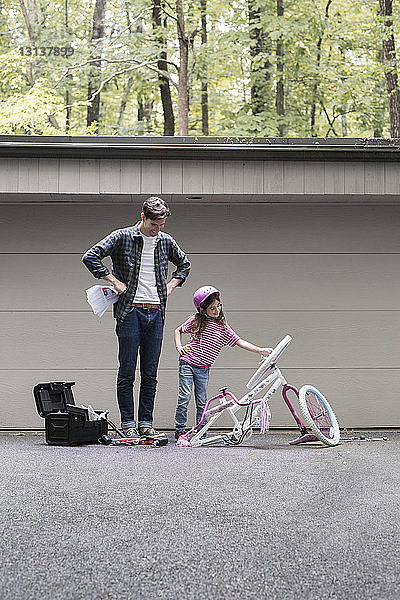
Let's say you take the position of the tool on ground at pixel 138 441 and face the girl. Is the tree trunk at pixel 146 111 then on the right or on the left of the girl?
left

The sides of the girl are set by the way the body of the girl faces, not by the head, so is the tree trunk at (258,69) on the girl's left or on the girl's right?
on the girl's left

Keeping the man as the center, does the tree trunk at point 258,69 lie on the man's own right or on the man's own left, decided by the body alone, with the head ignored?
on the man's own left

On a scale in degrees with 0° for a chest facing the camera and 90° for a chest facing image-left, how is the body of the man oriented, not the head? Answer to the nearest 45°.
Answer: approximately 315°

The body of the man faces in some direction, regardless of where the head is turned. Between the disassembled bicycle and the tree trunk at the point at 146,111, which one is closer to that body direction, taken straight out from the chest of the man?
the disassembled bicycle

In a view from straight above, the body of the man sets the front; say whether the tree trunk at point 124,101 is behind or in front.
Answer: behind

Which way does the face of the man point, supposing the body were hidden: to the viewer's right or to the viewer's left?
to the viewer's right

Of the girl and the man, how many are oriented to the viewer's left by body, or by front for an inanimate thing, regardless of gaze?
0

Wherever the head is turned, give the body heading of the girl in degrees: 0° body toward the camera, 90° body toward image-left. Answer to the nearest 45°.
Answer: approximately 315°

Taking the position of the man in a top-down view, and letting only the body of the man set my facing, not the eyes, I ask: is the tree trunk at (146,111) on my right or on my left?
on my left
